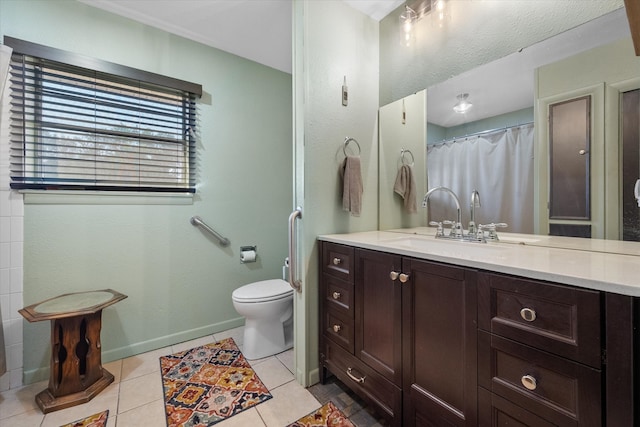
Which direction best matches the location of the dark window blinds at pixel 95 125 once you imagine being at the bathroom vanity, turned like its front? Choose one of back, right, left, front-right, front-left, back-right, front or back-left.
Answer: front-right

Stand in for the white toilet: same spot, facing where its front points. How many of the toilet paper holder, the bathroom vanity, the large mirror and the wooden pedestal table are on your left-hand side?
2

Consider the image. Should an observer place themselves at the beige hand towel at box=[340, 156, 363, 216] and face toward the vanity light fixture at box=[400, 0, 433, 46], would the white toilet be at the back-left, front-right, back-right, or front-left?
back-left

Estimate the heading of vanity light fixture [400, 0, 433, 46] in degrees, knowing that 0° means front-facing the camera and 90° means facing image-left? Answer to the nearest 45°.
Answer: approximately 45°

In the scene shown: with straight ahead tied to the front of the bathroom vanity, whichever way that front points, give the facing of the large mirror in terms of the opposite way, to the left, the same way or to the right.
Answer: the same way

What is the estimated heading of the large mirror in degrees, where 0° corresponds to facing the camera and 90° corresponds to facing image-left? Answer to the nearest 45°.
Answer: approximately 45°

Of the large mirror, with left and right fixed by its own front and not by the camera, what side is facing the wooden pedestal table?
front

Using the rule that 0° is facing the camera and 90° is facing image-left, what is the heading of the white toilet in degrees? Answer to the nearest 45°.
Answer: approximately 45°

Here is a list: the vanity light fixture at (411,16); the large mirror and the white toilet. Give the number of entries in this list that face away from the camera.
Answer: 0

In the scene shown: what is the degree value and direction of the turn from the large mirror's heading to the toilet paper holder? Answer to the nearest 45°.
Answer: approximately 45° to its right

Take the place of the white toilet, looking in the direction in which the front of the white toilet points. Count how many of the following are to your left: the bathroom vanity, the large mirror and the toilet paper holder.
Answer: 2

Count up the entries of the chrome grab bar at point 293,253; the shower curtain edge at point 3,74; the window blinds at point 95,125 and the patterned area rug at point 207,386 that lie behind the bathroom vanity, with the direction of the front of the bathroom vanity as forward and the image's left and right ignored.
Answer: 0

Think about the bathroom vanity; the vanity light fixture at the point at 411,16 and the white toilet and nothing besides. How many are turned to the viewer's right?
0

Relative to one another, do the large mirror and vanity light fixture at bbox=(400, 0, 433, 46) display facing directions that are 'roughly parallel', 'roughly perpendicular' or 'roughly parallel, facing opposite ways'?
roughly parallel

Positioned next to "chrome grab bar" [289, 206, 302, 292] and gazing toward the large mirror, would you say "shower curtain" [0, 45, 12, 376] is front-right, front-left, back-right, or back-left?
back-right
